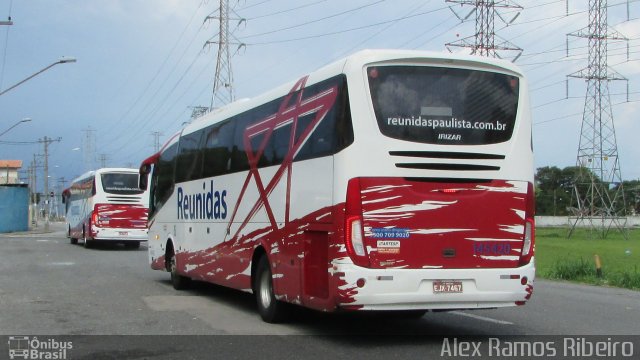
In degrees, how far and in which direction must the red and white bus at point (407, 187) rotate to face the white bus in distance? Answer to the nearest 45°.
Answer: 0° — it already faces it

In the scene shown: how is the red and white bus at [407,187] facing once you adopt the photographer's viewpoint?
facing away from the viewer and to the left of the viewer

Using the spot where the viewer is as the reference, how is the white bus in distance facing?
facing away from the viewer and to the left of the viewer

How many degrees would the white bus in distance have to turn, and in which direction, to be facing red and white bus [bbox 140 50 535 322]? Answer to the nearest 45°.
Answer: approximately 135° to its left
